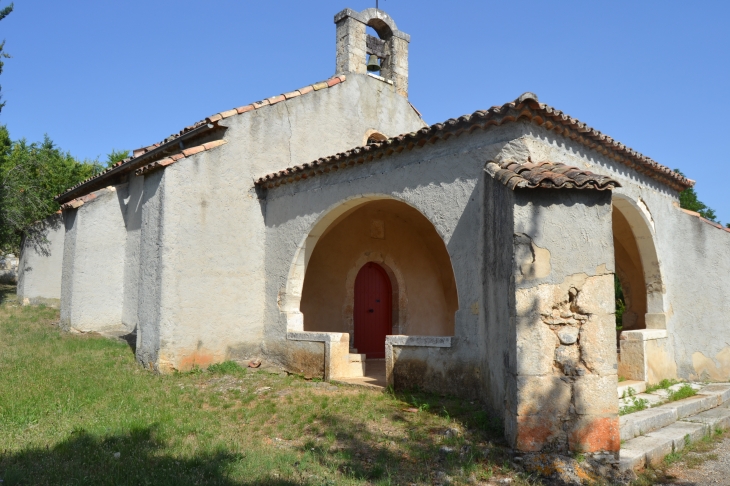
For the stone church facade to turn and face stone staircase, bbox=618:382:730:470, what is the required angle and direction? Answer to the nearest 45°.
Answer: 0° — it already faces it

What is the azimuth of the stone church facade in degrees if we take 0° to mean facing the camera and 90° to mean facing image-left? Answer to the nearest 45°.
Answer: approximately 315°
